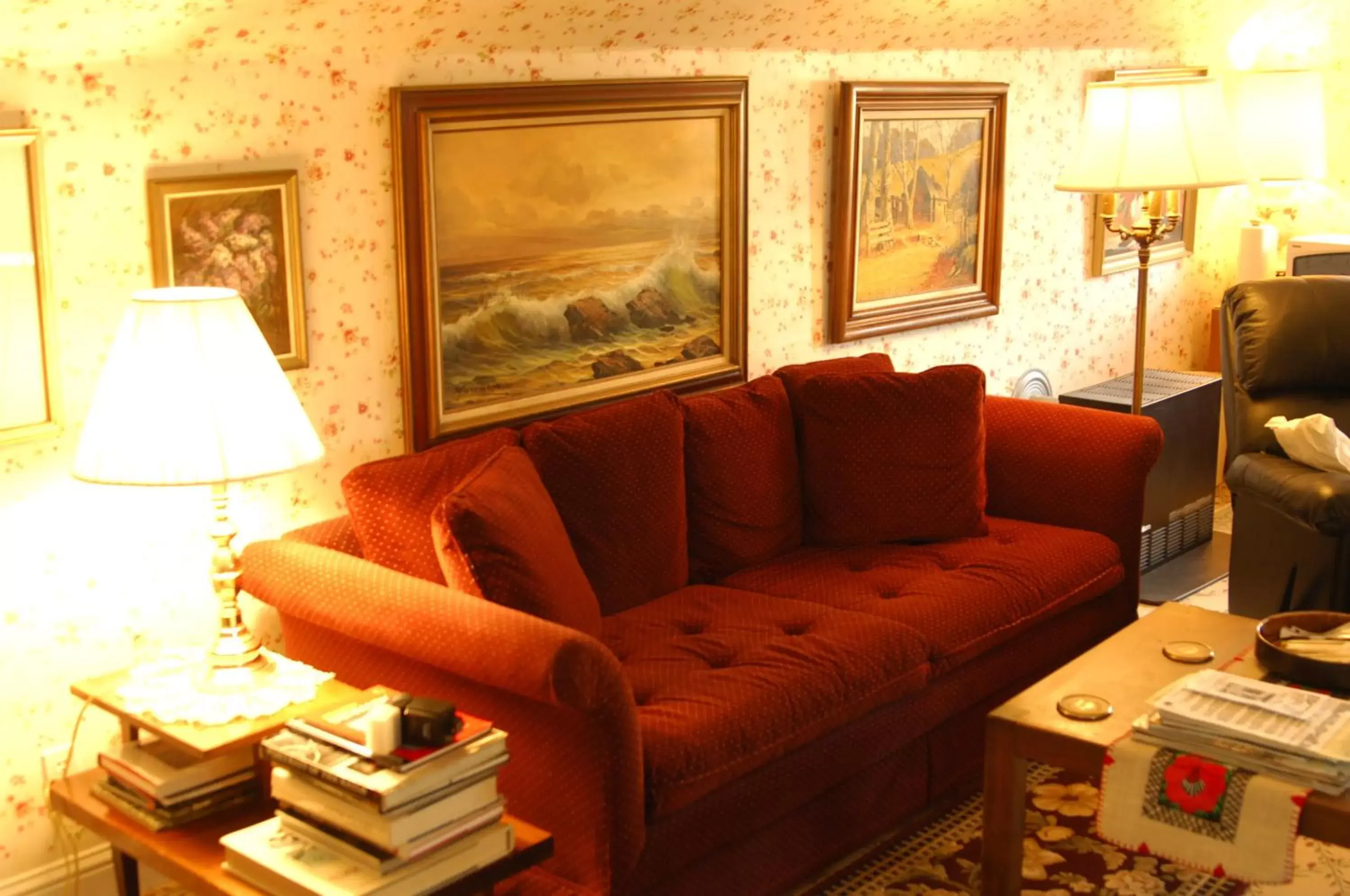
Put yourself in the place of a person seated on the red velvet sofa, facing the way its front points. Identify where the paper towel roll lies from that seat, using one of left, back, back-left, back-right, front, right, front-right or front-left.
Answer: left

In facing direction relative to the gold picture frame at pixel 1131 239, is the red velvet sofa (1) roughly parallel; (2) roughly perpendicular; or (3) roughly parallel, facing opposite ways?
roughly parallel

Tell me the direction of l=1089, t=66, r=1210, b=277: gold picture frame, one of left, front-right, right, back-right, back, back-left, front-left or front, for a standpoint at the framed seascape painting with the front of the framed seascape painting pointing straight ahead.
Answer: left

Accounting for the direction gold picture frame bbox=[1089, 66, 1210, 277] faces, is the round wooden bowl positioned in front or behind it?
in front

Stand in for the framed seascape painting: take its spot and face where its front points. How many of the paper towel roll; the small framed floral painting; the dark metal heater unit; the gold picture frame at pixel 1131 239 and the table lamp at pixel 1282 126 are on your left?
4

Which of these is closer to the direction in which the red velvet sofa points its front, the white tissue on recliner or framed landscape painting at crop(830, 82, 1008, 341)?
the white tissue on recliner

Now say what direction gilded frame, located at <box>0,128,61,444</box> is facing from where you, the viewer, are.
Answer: facing the viewer and to the right of the viewer

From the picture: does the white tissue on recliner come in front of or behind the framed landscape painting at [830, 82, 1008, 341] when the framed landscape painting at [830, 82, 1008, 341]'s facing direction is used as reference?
in front

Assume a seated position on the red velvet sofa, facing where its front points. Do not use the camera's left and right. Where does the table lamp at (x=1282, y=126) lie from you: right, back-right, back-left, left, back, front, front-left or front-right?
left

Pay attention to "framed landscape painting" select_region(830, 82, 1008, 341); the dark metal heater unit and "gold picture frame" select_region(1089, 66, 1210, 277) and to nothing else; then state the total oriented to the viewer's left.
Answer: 0

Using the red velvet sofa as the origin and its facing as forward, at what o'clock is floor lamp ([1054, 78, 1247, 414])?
The floor lamp is roughly at 9 o'clock from the red velvet sofa.

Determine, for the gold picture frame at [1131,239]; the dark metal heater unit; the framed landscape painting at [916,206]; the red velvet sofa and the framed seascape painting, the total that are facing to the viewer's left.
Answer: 0

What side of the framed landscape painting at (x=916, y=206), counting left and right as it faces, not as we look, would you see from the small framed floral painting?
right

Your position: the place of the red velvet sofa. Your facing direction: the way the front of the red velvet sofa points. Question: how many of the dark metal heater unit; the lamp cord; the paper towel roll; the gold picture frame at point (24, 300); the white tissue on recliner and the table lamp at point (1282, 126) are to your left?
4

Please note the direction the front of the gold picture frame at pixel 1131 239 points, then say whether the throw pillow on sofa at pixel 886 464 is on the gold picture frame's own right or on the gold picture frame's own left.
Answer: on the gold picture frame's own right

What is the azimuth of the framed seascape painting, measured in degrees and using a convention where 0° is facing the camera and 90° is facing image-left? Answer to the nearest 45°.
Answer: approximately 315°
